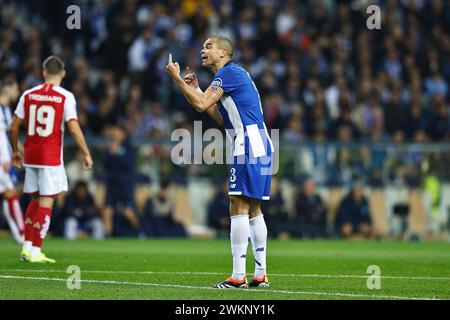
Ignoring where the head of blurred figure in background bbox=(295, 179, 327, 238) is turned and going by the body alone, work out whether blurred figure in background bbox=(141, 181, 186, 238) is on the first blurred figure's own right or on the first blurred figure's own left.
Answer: on the first blurred figure's own right

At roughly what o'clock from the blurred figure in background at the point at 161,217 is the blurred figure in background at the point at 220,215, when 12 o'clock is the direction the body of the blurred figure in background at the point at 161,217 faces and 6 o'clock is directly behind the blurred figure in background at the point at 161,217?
the blurred figure in background at the point at 220,215 is roughly at 9 o'clock from the blurred figure in background at the point at 161,217.

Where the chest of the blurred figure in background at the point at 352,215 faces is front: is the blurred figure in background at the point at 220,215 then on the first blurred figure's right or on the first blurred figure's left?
on the first blurred figure's right

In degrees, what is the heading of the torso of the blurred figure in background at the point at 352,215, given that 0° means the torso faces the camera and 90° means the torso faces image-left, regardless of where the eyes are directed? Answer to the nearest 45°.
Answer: approximately 0°

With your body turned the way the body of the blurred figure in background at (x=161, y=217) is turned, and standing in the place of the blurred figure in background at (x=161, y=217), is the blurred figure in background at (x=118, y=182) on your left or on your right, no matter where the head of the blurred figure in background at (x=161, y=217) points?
on your right

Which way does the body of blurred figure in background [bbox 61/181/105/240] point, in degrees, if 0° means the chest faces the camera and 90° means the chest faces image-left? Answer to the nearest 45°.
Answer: approximately 0°

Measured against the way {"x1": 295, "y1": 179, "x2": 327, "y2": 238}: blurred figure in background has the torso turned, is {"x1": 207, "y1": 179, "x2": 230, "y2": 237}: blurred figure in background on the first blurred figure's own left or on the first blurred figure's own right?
on the first blurred figure's own right

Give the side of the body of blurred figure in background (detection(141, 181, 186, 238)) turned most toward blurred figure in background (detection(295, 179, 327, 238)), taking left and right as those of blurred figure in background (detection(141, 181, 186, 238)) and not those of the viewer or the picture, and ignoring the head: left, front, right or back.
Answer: left

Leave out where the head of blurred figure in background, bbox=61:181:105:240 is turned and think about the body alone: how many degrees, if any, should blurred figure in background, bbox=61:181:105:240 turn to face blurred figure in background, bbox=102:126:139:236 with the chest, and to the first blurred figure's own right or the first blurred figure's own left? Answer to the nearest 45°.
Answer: approximately 135° to the first blurred figure's own left
